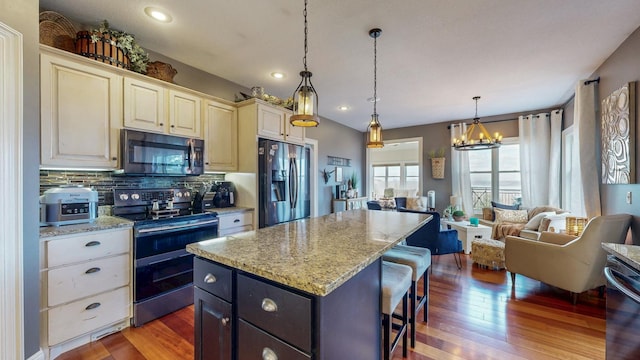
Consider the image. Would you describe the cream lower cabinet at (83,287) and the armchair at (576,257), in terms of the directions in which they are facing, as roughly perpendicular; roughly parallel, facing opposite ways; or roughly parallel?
roughly parallel, facing opposite ways

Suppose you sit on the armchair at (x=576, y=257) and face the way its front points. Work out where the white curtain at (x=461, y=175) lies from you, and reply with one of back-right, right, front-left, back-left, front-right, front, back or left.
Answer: front

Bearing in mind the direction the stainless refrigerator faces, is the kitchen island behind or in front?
in front

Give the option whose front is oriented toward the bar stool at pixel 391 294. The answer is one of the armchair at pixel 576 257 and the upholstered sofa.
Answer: the upholstered sofa

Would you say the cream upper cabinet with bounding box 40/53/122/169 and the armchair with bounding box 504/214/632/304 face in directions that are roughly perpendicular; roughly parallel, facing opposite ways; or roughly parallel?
roughly parallel, facing opposite ways

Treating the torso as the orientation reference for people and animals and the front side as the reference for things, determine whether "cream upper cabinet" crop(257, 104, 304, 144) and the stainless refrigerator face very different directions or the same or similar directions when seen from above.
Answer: same or similar directions

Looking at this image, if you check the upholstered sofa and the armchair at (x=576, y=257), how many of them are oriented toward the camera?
1

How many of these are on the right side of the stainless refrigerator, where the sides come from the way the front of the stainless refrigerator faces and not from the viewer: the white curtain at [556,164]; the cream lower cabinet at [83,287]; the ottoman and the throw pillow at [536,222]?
1

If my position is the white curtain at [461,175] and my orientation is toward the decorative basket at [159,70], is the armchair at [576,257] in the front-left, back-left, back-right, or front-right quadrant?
front-left

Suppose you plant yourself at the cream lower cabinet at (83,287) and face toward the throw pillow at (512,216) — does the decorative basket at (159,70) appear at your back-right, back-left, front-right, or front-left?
front-left

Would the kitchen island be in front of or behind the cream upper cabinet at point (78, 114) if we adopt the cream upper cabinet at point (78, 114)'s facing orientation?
in front

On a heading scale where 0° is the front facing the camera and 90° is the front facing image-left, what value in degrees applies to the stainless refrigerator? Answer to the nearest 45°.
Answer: approximately 315°

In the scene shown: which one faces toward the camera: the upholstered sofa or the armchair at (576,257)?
the upholstered sofa
